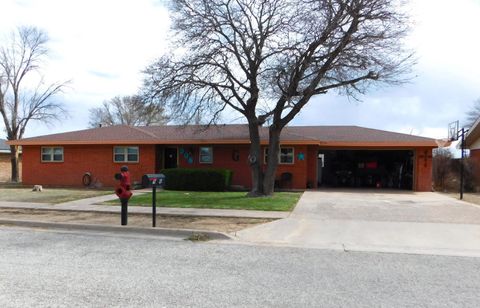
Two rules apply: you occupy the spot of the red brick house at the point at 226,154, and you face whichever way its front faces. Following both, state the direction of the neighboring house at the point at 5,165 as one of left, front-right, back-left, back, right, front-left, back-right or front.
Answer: back-right

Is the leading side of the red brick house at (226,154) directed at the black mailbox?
yes

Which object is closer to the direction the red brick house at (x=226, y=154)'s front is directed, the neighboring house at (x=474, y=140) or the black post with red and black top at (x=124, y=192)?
the black post with red and black top

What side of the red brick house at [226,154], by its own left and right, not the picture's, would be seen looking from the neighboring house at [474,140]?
left

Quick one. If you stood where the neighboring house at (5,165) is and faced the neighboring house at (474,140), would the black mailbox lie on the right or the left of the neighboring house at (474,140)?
right

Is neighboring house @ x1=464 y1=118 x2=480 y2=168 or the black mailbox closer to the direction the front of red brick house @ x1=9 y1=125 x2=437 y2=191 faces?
the black mailbox

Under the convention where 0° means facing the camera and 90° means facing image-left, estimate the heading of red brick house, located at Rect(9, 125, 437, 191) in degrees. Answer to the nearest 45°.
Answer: approximately 0°

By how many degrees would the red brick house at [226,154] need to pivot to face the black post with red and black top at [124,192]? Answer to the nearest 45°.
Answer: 0° — it already faces it
